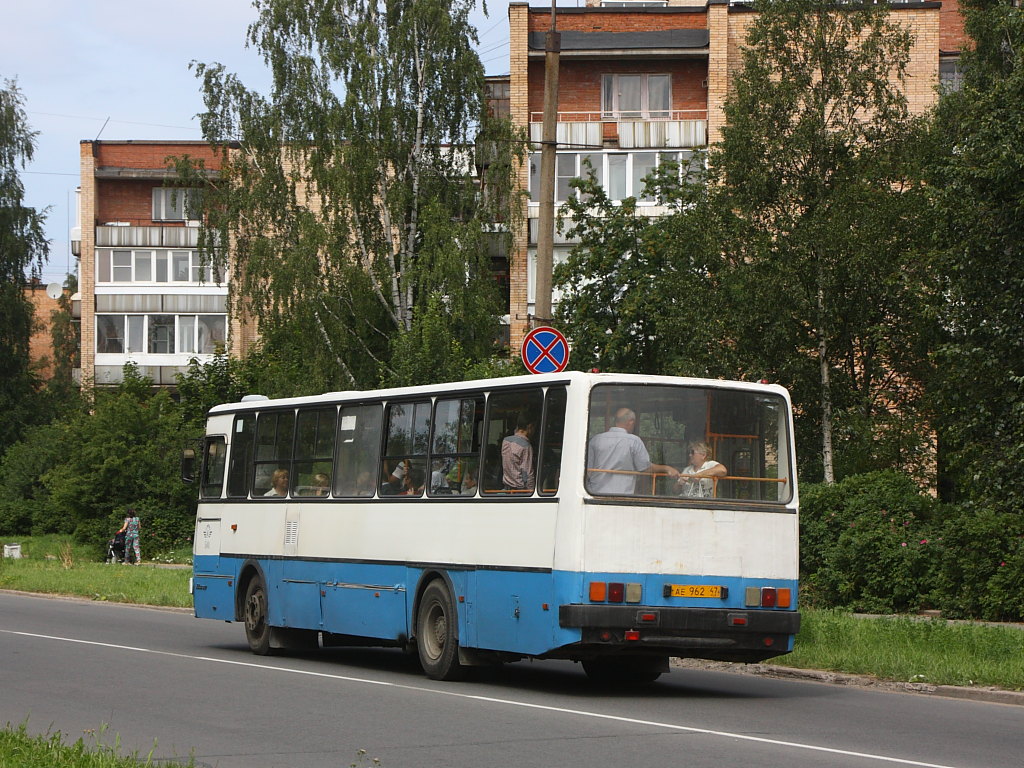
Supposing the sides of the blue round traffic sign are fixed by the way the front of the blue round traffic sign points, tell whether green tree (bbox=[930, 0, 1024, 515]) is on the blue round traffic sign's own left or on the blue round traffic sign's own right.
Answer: on the blue round traffic sign's own left

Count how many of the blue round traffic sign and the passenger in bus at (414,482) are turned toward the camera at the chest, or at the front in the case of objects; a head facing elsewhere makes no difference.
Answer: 1

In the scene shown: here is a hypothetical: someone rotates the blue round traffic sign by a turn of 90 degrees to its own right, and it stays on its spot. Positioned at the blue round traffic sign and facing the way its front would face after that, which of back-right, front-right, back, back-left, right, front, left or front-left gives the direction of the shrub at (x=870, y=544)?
back-right

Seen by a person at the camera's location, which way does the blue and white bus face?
facing away from the viewer and to the left of the viewer

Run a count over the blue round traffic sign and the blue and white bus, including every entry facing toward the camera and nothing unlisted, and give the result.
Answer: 1

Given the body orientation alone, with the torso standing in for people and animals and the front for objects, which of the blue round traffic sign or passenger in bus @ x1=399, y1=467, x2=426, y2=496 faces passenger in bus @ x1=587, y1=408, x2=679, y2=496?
the blue round traffic sign

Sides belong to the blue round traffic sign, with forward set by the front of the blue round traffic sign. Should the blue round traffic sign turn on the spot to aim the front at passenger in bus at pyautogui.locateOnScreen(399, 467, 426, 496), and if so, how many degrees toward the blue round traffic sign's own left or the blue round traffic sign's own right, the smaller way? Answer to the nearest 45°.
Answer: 0° — it already faces them

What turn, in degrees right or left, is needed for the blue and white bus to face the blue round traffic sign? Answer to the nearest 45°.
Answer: approximately 45° to its right

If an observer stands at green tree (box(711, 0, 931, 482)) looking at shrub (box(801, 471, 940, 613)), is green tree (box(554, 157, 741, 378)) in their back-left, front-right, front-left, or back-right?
back-right

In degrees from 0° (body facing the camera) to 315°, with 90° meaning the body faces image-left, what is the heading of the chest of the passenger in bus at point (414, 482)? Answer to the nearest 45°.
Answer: approximately 135°

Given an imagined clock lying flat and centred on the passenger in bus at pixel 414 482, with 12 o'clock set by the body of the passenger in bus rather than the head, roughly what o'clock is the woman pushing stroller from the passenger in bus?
The woman pushing stroller is roughly at 1 o'clock from the passenger in bus.
